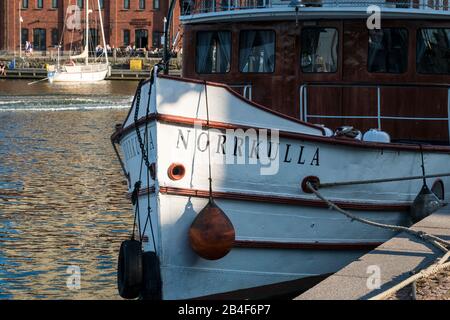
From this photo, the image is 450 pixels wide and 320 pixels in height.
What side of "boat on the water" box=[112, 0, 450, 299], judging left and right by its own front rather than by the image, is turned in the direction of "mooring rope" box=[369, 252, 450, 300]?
left

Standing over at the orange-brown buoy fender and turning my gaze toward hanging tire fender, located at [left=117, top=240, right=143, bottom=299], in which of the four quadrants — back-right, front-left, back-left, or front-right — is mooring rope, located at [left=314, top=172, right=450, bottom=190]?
back-right

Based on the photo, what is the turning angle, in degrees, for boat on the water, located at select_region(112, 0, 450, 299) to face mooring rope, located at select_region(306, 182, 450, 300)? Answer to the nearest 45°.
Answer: approximately 90° to its left

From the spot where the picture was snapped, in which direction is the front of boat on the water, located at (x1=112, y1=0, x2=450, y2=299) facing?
facing the viewer and to the left of the viewer
